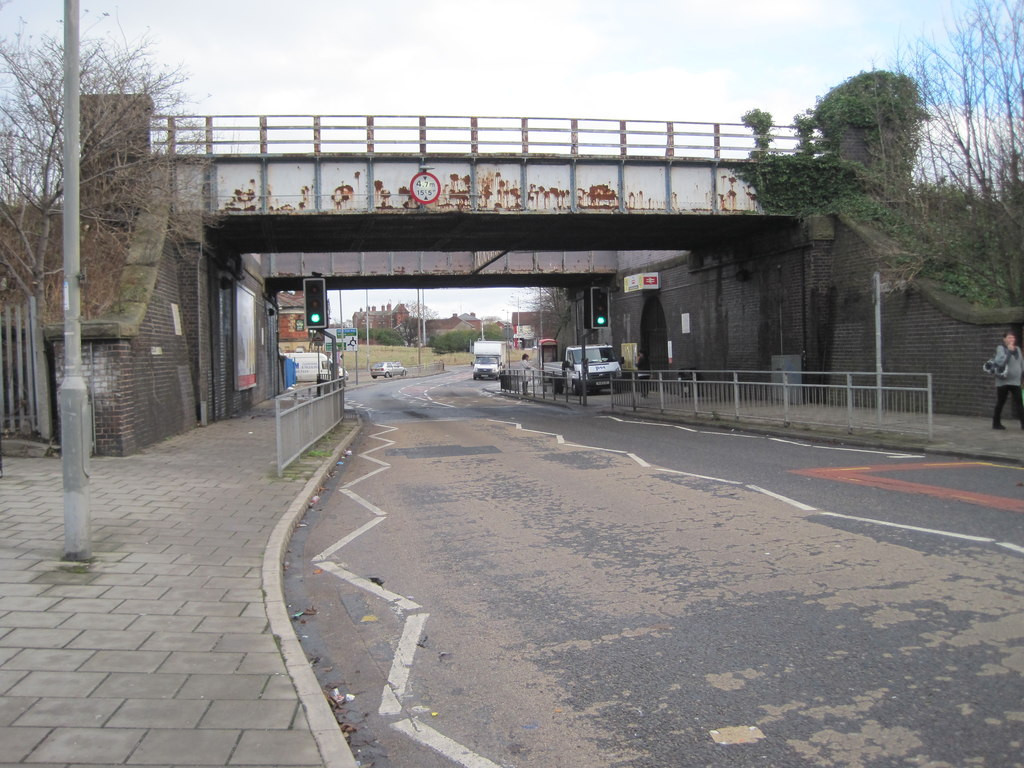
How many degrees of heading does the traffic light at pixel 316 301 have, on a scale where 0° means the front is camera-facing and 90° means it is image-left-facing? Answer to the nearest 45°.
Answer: approximately 0°

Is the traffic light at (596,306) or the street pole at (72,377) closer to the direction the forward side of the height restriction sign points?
the street pole

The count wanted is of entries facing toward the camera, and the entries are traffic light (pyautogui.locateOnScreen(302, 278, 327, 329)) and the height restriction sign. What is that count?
2

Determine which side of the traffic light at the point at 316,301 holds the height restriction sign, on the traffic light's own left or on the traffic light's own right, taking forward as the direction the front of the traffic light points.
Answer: on the traffic light's own left

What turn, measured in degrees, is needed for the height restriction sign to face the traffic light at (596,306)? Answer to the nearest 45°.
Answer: approximately 135° to its left

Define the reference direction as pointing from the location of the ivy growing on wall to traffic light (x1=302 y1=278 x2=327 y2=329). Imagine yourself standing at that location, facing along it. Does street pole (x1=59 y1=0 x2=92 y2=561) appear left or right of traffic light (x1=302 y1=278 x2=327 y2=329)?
left

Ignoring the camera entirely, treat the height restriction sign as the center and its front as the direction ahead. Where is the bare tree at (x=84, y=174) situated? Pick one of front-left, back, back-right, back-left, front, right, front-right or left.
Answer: front-right

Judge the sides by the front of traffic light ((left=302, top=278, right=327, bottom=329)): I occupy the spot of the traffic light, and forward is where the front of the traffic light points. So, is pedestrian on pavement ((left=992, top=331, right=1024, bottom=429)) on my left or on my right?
on my left

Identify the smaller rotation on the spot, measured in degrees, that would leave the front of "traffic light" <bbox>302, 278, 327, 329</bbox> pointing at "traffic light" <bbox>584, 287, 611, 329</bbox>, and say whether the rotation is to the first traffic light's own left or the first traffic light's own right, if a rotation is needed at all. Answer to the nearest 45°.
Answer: approximately 135° to the first traffic light's own left

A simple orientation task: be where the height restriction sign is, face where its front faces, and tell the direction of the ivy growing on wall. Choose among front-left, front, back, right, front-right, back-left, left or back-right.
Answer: left
